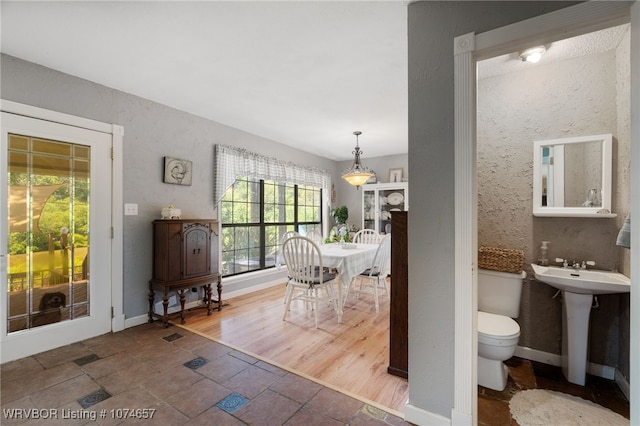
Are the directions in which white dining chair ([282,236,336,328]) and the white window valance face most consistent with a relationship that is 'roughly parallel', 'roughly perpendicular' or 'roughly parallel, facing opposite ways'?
roughly perpendicular

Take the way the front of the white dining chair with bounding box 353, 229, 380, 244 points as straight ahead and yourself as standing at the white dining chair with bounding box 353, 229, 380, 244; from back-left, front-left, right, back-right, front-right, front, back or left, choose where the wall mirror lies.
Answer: front-left

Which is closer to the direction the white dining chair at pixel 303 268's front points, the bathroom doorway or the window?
the window

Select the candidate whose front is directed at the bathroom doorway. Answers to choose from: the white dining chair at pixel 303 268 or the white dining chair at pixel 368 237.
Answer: the white dining chair at pixel 368 237

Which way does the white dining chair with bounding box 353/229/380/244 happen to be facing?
toward the camera

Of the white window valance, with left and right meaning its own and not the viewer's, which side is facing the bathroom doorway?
front

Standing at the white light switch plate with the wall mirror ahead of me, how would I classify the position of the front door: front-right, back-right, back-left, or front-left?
back-right

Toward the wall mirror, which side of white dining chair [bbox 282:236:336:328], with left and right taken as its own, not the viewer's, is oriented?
right

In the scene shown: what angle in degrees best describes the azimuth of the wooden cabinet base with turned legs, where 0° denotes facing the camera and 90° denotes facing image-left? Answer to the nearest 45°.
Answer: approximately 315°

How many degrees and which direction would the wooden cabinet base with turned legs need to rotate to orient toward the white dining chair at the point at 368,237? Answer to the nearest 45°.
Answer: approximately 45° to its left

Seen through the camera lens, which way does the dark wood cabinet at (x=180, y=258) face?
facing the viewer and to the right of the viewer

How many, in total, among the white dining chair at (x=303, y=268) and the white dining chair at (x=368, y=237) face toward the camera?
1

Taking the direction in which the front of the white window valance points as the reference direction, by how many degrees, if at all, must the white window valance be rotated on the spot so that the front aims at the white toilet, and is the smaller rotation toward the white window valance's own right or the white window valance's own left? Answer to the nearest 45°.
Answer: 0° — it already faces it

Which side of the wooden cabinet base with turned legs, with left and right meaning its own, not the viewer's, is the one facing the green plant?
left

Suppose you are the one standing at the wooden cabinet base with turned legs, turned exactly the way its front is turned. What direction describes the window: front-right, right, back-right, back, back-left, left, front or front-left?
left

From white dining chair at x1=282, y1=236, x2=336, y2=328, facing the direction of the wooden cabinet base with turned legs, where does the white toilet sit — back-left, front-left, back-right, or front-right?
back-left

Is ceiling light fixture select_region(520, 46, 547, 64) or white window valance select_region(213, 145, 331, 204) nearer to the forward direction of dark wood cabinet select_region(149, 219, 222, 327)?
the ceiling light fixture
